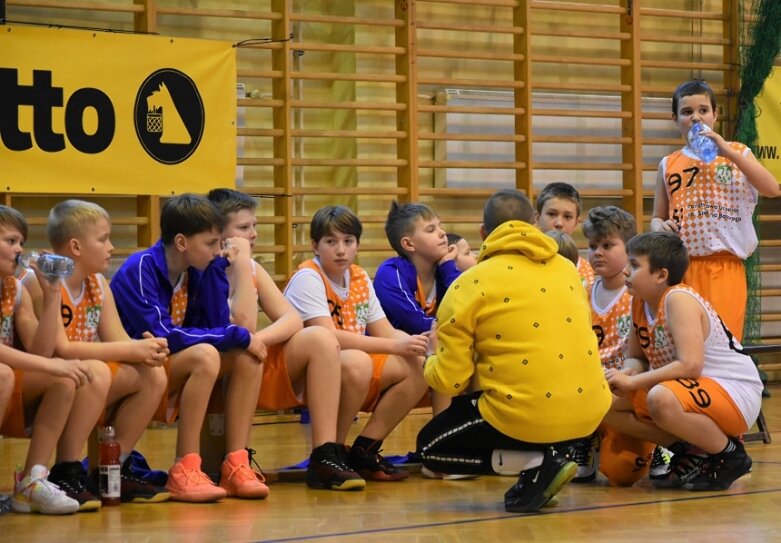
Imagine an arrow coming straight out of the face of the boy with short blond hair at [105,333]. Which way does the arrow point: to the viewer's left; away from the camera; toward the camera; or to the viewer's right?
to the viewer's right

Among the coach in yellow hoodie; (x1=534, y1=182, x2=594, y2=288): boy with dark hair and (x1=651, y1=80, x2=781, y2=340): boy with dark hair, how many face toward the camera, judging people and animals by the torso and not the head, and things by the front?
2

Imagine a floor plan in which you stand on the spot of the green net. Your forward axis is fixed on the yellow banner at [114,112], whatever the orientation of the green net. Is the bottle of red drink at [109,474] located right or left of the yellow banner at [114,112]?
left

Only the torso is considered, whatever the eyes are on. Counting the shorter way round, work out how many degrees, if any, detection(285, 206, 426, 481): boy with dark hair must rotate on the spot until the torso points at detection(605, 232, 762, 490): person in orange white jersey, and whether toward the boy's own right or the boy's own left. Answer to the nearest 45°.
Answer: approximately 45° to the boy's own left

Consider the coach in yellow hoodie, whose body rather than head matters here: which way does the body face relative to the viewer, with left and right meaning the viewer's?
facing away from the viewer and to the left of the viewer

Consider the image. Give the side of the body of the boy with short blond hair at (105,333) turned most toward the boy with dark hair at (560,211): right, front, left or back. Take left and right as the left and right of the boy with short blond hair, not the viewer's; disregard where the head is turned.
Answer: left

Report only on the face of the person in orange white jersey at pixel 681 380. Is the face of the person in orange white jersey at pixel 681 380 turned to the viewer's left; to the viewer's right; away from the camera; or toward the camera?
to the viewer's left

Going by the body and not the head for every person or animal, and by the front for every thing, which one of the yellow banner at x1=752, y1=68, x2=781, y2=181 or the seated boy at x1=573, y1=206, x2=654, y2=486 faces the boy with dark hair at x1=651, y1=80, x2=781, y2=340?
the yellow banner

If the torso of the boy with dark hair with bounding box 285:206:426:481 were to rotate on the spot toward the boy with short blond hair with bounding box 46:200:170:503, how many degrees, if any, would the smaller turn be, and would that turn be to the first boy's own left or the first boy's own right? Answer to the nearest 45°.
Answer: approximately 90° to the first boy's own right

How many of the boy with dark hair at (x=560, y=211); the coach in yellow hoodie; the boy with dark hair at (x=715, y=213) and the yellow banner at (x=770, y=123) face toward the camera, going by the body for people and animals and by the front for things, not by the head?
3

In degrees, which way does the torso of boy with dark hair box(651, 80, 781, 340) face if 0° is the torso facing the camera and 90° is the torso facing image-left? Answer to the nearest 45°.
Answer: approximately 0°

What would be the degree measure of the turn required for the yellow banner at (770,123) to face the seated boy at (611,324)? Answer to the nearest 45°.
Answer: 0° — it already faces them

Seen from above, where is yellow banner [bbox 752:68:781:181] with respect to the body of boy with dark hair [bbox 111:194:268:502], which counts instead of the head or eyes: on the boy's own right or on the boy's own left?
on the boy's own left
